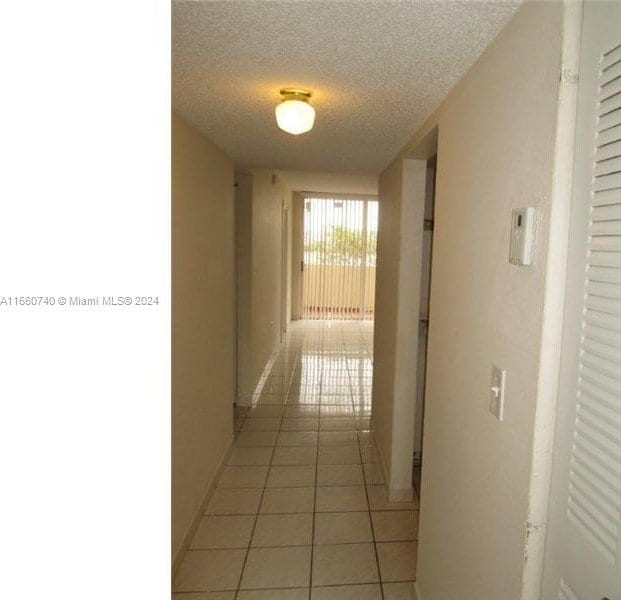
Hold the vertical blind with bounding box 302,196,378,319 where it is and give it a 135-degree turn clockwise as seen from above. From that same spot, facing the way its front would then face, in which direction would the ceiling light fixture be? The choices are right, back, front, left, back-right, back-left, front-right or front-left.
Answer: back-left

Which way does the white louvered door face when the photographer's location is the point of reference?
facing to the left of the viewer

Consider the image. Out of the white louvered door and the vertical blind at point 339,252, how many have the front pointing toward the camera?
1

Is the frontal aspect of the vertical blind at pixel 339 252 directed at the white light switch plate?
yes

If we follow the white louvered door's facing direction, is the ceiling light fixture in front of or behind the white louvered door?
in front

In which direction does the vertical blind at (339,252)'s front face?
toward the camera

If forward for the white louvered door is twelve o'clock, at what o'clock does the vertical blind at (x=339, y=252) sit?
The vertical blind is roughly at 2 o'clock from the white louvered door.

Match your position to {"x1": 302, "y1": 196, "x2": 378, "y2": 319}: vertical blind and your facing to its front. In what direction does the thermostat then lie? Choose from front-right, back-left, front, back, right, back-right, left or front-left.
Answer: front
